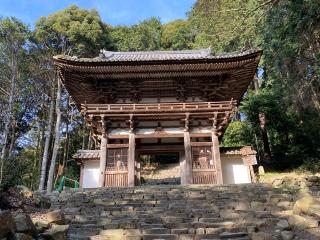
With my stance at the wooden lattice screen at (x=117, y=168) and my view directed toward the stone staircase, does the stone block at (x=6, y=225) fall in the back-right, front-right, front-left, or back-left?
front-right

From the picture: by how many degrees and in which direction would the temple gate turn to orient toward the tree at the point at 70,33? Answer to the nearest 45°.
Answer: approximately 135° to its right

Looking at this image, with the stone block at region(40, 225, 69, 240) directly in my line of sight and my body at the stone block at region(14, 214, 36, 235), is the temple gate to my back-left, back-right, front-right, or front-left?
back-left

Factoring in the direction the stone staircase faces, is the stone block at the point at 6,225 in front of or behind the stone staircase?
in front

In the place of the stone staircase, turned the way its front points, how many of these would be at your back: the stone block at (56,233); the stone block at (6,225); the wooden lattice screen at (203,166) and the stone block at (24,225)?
1

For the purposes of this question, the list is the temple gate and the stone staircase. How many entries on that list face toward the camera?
2

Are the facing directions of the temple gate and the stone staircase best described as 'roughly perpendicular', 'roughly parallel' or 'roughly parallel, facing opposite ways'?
roughly parallel

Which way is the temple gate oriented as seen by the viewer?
toward the camera

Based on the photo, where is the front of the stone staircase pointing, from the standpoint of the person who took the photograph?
facing the viewer

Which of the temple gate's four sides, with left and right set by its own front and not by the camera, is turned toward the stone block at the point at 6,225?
front
